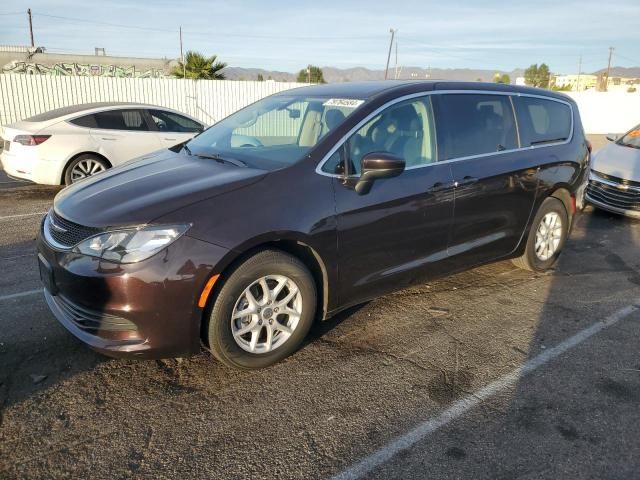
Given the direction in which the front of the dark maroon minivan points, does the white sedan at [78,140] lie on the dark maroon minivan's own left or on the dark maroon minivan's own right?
on the dark maroon minivan's own right

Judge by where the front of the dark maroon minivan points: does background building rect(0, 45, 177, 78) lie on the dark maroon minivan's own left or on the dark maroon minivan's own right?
on the dark maroon minivan's own right

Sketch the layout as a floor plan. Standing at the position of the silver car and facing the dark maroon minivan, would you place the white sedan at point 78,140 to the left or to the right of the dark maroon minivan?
right

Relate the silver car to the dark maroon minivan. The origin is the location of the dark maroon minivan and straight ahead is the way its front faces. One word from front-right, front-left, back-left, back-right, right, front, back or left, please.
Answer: back

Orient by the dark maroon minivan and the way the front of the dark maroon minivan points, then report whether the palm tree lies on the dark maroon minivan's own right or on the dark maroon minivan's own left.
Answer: on the dark maroon minivan's own right

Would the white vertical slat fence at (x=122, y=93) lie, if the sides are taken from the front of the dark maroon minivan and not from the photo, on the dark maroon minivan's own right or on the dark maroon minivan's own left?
on the dark maroon minivan's own right

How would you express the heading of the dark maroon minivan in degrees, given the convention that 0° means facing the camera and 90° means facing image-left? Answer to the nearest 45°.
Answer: approximately 45°
